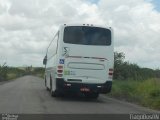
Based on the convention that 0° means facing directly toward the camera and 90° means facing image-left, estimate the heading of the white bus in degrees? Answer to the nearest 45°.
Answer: approximately 180°
